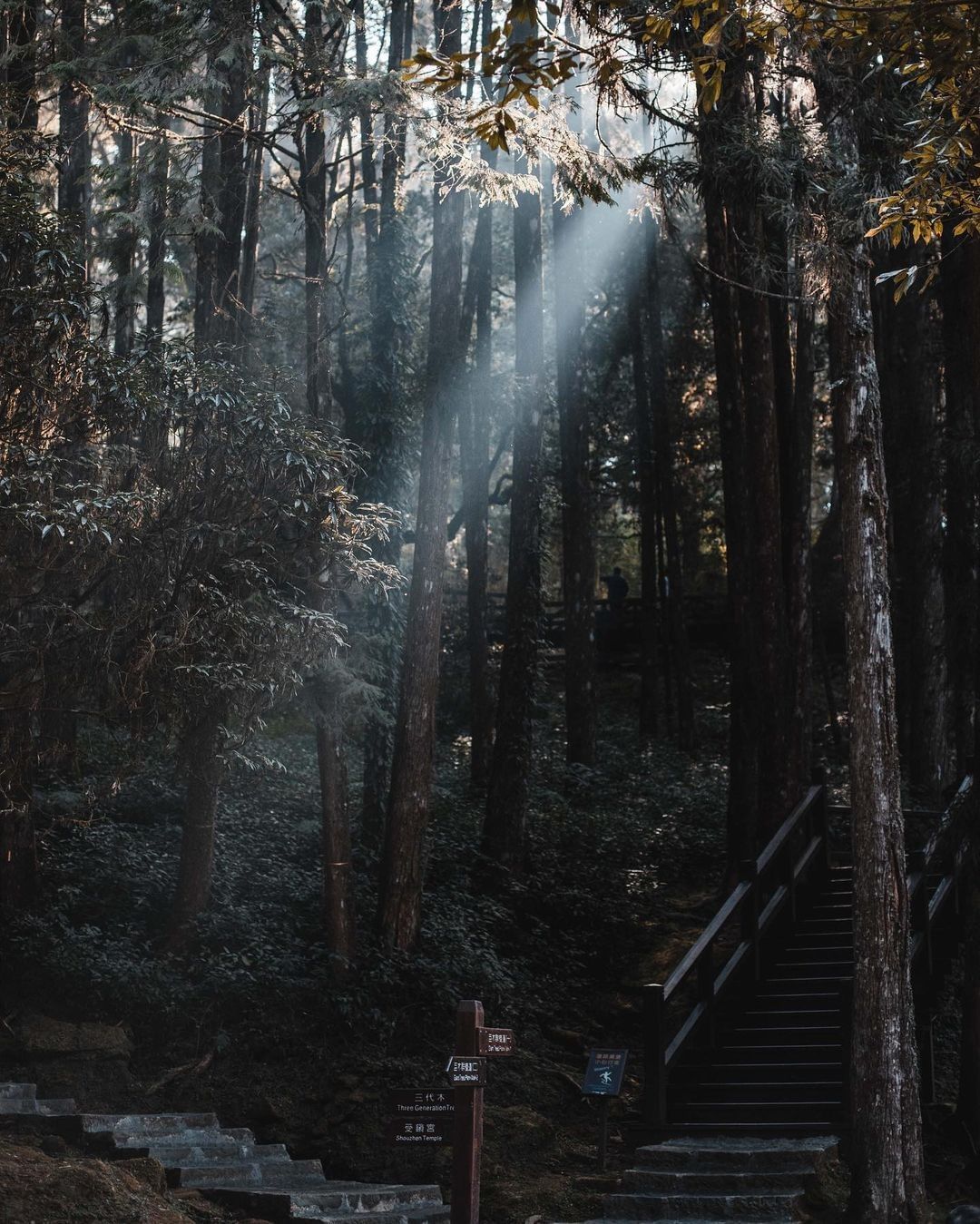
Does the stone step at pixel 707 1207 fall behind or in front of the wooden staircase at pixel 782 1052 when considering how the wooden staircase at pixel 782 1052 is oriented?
in front

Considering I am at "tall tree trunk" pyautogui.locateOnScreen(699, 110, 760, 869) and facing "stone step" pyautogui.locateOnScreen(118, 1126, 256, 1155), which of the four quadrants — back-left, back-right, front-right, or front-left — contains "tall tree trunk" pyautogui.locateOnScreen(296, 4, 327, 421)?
front-right

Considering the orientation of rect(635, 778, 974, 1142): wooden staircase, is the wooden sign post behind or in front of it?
in front

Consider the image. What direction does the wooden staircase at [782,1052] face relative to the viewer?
toward the camera

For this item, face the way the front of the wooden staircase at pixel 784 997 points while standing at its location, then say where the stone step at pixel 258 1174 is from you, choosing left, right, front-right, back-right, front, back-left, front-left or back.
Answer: front-right

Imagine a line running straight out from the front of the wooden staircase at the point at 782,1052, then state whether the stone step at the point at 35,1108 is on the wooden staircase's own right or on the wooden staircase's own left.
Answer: on the wooden staircase's own right

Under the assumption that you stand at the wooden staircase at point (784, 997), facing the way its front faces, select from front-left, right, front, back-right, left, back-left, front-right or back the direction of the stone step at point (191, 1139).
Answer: front-right

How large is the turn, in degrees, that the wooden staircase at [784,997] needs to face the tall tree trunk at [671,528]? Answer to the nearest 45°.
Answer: approximately 180°

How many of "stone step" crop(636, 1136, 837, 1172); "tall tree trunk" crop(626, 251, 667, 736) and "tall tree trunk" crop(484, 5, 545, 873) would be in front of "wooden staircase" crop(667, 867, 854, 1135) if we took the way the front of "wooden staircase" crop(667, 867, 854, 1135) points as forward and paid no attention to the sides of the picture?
1

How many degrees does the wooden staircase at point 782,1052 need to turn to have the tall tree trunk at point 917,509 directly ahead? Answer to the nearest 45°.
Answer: approximately 180°

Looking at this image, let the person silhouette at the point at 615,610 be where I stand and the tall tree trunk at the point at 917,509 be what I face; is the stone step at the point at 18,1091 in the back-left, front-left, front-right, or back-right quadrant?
front-right
